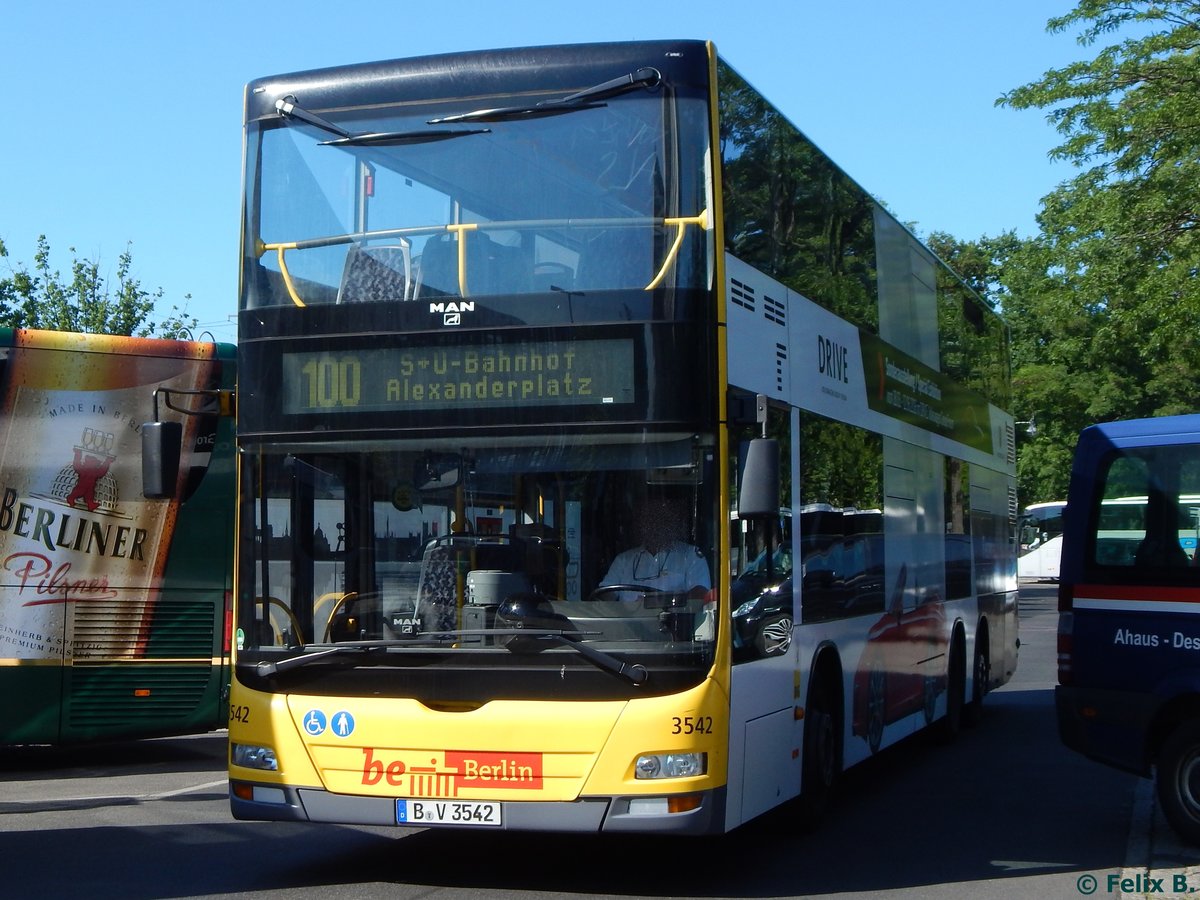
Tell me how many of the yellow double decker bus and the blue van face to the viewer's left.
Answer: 0

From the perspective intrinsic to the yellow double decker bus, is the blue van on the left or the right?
on its left

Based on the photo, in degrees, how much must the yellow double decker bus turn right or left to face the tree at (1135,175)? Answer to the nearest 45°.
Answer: approximately 135° to its left
